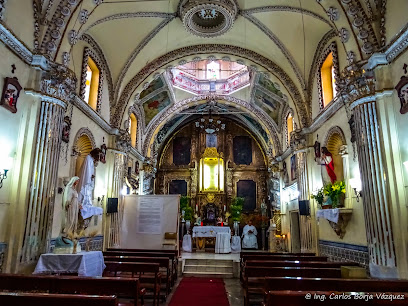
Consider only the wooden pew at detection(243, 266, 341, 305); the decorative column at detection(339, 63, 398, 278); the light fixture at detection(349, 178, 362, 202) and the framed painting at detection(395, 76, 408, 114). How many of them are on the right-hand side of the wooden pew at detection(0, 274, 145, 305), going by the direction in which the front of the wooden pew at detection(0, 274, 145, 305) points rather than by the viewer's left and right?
4

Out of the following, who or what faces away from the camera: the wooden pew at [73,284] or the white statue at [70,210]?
the wooden pew

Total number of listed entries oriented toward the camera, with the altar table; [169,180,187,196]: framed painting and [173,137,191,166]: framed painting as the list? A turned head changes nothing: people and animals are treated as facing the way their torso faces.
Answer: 3

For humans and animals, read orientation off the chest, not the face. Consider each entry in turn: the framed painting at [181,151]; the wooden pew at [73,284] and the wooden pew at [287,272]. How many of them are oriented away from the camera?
2

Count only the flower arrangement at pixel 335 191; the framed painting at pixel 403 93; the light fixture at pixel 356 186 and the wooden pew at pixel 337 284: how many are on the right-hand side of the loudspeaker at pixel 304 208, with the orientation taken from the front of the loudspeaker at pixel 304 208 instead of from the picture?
0

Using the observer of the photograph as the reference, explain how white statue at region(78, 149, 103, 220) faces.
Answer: facing to the right of the viewer

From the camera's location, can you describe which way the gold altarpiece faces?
facing the viewer

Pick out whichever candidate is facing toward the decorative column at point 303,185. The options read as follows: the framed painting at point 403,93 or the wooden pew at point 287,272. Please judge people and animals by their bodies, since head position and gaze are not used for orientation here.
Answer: the wooden pew

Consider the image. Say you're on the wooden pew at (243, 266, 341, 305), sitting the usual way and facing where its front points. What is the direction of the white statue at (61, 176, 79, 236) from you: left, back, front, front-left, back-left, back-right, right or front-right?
left

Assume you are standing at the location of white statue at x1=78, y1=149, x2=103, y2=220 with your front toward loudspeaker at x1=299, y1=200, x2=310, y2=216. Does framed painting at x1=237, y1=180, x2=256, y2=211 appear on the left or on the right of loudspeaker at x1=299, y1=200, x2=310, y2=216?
left

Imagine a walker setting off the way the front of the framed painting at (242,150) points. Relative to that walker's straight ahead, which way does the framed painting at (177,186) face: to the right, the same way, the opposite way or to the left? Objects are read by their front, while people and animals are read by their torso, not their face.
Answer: the same way

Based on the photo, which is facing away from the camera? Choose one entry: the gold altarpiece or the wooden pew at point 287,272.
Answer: the wooden pew

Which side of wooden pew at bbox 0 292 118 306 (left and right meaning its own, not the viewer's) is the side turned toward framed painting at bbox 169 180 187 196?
front

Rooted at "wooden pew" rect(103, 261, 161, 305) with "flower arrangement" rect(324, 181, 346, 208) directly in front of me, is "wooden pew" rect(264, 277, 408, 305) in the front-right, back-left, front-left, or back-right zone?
front-right

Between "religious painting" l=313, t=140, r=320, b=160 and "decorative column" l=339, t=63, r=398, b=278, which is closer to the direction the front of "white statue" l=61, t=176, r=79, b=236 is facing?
the decorative column

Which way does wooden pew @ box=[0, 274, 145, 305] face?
away from the camera

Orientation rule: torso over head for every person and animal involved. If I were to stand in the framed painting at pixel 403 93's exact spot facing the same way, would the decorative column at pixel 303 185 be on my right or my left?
on my right

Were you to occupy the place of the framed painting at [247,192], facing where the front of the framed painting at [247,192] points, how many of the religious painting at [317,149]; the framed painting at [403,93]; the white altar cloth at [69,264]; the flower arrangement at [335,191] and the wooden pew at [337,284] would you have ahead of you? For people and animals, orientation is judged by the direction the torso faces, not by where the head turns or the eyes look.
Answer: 5

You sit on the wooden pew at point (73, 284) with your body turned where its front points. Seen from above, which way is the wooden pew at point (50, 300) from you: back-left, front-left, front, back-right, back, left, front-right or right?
back

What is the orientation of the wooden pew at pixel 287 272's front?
away from the camera

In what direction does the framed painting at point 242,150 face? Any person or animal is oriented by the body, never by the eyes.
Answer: toward the camera

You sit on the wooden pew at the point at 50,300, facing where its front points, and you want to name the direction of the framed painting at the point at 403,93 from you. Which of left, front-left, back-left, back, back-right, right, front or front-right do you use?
right

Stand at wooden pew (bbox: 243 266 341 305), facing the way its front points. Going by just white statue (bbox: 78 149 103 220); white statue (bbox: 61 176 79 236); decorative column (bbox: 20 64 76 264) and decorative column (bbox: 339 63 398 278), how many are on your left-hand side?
3

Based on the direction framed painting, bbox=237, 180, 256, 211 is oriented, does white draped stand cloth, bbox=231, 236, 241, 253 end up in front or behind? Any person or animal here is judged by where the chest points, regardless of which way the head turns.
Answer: in front
